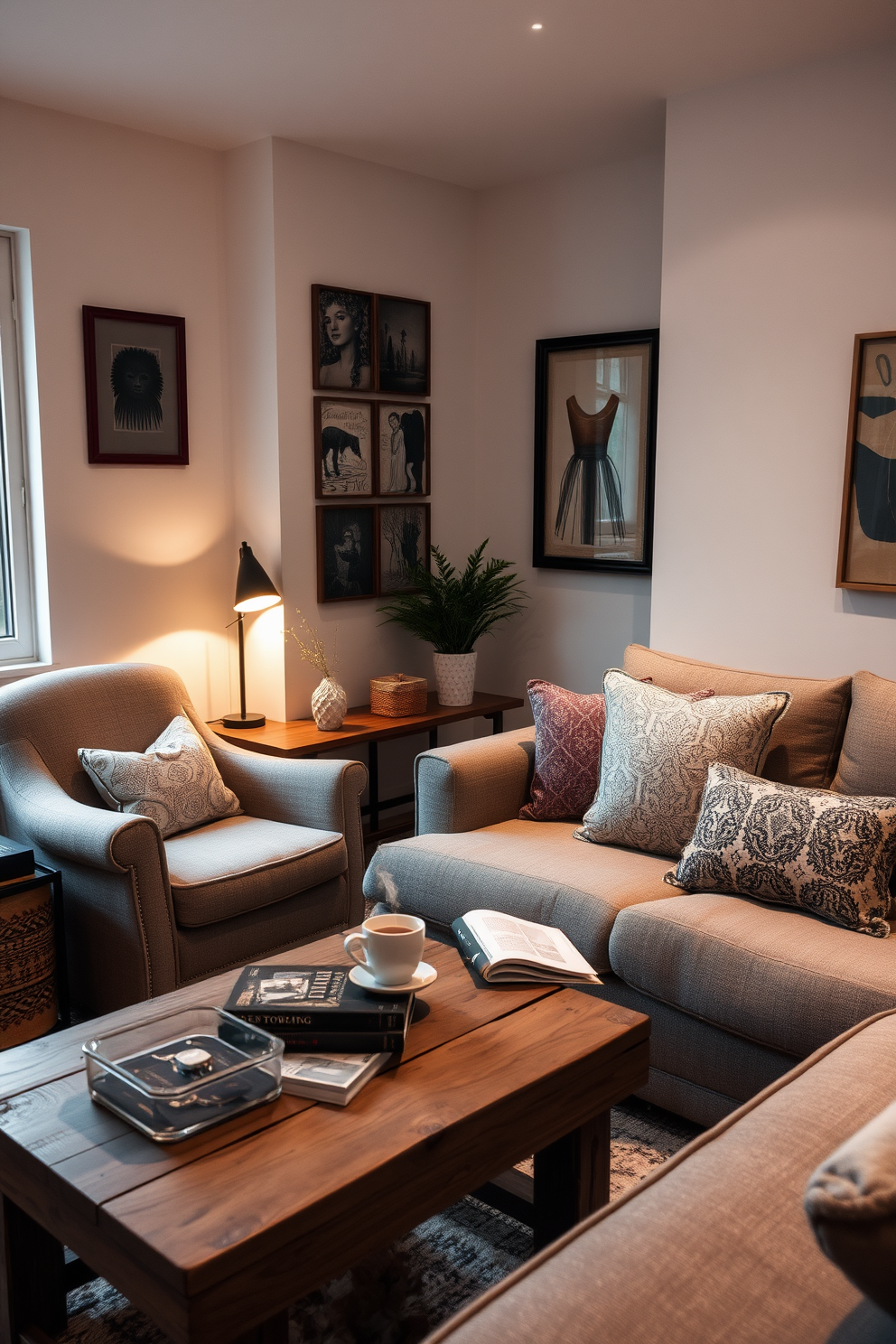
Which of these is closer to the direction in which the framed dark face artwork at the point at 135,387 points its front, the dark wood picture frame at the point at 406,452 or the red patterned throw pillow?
the red patterned throw pillow

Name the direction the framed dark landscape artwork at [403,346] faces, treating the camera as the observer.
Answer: facing the viewer and to the right of the viewer

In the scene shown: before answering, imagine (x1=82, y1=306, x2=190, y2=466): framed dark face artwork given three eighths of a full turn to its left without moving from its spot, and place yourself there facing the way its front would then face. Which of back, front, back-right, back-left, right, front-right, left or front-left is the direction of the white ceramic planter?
right

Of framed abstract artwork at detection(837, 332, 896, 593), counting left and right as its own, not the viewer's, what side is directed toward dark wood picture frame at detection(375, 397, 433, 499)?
right

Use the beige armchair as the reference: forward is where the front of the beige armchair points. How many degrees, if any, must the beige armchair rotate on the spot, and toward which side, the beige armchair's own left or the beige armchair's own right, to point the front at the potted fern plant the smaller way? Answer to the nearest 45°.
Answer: approximately 90° to the beige armchair's own left
